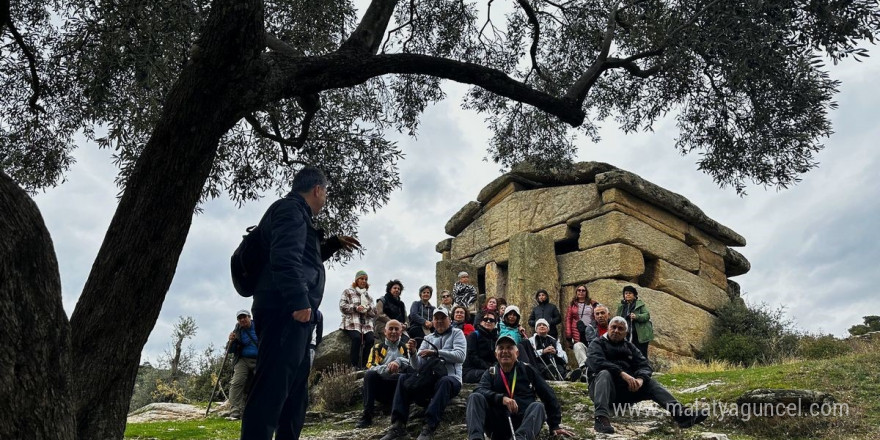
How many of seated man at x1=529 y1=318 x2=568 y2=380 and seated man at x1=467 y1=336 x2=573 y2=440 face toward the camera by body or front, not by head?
2

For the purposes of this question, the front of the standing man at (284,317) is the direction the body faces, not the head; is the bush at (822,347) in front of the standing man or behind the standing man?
in front

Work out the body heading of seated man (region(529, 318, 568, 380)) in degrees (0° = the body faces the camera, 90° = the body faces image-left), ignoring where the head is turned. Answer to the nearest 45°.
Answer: approximately 0°

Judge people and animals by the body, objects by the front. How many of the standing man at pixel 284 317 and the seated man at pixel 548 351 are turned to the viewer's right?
1

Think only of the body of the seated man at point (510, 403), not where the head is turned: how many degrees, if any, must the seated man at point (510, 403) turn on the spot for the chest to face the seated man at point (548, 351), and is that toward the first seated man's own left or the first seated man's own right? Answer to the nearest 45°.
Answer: approximately 180°

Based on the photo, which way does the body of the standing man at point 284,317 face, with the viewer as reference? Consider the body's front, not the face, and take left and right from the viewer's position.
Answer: facing to the right of the viewer

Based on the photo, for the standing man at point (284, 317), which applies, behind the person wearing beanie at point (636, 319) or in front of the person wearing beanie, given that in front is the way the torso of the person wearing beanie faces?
in front

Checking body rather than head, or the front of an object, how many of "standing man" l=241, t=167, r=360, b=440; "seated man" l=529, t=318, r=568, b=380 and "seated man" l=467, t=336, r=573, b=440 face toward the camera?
2

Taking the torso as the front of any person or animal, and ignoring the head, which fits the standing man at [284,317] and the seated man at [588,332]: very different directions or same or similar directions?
very different directions

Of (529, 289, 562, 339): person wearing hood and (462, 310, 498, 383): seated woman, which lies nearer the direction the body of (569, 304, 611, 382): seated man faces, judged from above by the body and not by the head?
the seated woman

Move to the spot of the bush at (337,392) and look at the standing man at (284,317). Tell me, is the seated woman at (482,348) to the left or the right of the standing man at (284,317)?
left

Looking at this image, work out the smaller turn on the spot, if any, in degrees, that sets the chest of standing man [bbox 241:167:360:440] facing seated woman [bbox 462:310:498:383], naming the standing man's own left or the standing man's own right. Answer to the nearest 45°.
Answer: approximately 45° to the standing man's own left
